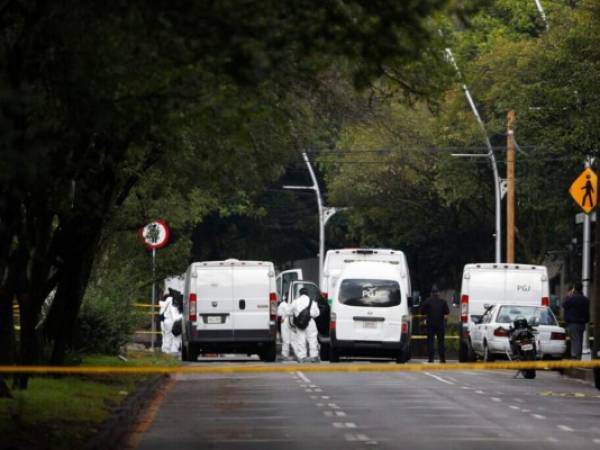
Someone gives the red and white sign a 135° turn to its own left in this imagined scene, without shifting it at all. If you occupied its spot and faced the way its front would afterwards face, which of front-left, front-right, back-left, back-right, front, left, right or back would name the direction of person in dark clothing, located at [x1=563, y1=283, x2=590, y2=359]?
front-right

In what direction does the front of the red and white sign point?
toward the camera

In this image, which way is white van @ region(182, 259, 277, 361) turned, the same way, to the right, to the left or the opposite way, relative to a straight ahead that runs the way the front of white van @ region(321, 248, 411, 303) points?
the same way

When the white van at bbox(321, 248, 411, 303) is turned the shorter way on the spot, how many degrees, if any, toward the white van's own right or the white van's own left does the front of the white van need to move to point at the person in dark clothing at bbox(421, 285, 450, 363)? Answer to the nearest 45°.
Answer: approximately 135° to the white van's own right

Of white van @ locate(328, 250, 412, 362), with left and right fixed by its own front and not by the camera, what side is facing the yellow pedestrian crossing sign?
right

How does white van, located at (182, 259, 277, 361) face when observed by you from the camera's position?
facing away from the viewer

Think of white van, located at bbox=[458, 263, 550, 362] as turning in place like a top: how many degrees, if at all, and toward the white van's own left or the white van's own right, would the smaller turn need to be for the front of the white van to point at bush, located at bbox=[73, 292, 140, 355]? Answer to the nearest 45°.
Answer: approximately 135° to the white van's own left

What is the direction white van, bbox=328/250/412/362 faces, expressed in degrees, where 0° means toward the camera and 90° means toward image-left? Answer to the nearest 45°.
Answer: approximately 180°

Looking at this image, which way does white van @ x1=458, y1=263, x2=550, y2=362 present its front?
away from the camera

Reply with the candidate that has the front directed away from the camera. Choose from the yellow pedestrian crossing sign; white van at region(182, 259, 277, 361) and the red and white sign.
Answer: the white van

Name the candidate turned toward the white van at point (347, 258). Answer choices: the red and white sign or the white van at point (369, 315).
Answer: the white van at point (369, 315)

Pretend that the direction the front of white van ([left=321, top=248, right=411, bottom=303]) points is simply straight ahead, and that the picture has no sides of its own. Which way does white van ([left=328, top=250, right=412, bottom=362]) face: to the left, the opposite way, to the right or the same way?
the same way
